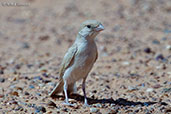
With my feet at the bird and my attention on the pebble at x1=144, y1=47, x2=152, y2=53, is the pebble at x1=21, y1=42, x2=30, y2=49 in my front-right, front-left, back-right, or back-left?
front-left

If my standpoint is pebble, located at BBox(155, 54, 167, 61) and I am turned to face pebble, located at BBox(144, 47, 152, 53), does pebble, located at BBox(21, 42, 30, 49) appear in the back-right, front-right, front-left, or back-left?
front-left

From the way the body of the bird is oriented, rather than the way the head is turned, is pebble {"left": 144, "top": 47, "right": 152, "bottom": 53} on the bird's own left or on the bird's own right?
on the bird's own left

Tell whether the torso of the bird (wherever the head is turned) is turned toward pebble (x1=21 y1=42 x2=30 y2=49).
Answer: no

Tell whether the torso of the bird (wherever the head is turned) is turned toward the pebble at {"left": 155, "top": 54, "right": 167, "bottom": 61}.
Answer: no

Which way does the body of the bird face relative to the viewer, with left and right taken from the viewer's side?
facing the viewer and to the right of the viewer

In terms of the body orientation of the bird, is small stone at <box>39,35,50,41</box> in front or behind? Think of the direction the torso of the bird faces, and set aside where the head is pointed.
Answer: behind
